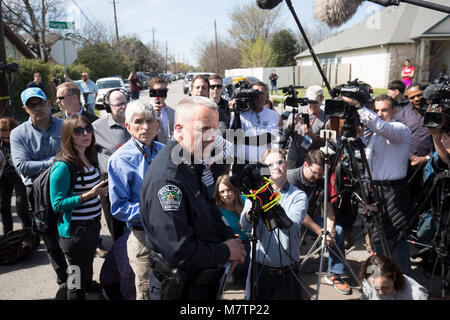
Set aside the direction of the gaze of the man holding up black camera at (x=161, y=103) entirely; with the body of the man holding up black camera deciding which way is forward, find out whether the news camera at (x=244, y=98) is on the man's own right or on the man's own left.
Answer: on the man's own left

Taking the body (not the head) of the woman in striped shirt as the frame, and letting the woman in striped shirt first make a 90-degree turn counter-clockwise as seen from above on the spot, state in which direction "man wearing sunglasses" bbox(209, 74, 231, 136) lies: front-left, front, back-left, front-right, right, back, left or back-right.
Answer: front

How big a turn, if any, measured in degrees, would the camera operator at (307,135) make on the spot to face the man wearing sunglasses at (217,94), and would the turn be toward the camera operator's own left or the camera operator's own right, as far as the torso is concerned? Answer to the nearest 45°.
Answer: approximately 45° to the camera operator's own right

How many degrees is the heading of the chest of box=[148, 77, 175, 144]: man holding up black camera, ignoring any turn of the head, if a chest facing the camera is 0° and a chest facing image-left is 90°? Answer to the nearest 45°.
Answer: approximately 0°

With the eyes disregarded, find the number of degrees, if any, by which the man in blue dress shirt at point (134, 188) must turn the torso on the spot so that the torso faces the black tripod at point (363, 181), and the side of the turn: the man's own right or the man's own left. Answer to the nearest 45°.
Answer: approximately 45° to the man's own left

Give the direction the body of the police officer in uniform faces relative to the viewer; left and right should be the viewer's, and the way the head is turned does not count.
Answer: facing to the right of the viewer

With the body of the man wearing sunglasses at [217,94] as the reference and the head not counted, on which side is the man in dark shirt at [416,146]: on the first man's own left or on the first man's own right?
on the first man's own left

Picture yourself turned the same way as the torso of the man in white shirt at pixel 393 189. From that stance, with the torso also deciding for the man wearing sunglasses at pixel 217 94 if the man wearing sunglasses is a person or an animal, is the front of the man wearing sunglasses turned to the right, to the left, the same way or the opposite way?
to the left

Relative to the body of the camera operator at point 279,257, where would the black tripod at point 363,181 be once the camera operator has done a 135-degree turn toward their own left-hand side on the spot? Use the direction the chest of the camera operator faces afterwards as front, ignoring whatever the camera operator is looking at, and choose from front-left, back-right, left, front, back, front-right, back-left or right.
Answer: front-left

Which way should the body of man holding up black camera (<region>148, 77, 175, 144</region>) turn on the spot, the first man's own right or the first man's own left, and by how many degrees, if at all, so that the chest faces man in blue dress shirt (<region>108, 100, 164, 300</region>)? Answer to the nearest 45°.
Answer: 0° — they already face them

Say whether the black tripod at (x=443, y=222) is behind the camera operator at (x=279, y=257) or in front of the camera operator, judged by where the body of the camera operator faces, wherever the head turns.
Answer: behind

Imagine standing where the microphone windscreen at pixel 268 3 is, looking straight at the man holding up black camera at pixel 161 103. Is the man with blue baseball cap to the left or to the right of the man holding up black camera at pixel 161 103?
left

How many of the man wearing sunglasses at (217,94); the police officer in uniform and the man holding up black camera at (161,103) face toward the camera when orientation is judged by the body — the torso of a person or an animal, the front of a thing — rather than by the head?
2
